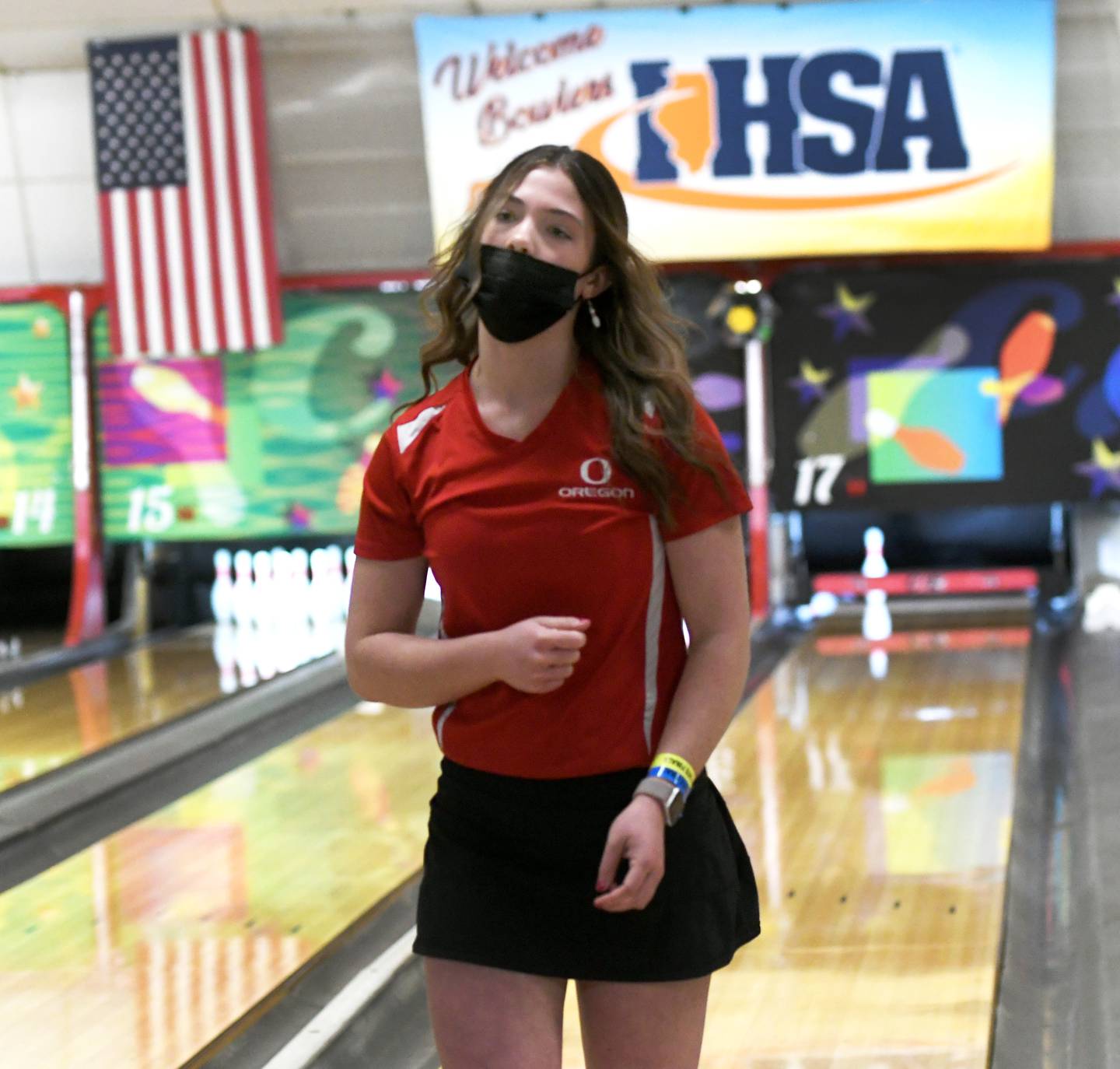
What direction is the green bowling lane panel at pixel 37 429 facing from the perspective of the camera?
toward the camera

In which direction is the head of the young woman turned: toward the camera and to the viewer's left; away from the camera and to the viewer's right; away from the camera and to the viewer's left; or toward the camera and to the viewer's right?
toward the camera and to the viewer's left

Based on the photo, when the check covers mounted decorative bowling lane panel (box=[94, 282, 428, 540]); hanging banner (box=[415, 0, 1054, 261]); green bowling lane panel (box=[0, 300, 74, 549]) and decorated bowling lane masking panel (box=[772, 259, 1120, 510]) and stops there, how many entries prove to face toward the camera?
4

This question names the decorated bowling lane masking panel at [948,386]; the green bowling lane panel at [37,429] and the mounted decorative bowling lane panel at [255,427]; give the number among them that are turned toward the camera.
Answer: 3

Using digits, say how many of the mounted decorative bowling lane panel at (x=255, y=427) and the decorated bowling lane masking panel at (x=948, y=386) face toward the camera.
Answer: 2

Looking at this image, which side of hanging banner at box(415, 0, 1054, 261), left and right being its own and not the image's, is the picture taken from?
front

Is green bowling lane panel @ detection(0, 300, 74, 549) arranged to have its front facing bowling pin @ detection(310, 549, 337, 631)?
no

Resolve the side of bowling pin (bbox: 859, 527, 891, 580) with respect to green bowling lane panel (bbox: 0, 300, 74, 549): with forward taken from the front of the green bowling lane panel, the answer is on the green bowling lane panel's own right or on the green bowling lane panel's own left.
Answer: on the green bowling lane panel's own left

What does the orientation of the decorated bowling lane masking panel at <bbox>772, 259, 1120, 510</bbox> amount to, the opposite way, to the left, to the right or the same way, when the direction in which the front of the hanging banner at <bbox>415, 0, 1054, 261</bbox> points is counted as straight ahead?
the same way

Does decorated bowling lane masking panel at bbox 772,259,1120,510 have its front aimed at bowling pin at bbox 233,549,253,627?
no

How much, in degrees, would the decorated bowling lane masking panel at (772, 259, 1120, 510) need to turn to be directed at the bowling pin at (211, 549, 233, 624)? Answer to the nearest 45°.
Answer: approximately 90° to its right

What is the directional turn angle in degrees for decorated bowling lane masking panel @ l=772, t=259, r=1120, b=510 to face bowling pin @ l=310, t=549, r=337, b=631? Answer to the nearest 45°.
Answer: approximately 90° to its right

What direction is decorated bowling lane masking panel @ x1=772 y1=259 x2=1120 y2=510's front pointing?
toward the camera

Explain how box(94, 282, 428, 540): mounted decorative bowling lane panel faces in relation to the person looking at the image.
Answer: facing the viewer

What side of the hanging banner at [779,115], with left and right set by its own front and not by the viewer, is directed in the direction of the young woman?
front
